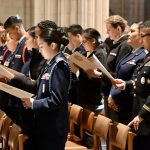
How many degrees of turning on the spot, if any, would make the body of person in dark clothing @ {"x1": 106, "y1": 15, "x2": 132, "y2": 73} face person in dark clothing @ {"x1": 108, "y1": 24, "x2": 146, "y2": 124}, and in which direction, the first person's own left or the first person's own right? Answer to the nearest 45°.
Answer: approximately 45° to the first person's own left

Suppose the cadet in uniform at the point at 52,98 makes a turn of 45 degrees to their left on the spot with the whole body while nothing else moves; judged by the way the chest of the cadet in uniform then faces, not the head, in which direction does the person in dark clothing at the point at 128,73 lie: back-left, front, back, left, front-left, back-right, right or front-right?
back

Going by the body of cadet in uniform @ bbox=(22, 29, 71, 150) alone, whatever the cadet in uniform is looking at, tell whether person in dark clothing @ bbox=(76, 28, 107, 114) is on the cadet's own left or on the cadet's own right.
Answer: on the cadet's own right

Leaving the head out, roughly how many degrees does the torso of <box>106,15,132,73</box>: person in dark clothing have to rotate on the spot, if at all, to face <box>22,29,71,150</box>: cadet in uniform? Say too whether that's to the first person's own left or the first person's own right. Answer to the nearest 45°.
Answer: approximately 45° to the first person's own left

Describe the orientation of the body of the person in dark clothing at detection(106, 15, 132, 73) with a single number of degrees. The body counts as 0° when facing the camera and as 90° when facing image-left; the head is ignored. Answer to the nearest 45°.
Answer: approximately 45°

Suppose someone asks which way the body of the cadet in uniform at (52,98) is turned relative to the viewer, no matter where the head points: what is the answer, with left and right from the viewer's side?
facing to the left of the viewer

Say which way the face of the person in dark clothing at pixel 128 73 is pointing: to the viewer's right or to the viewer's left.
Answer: to the viewer's left
